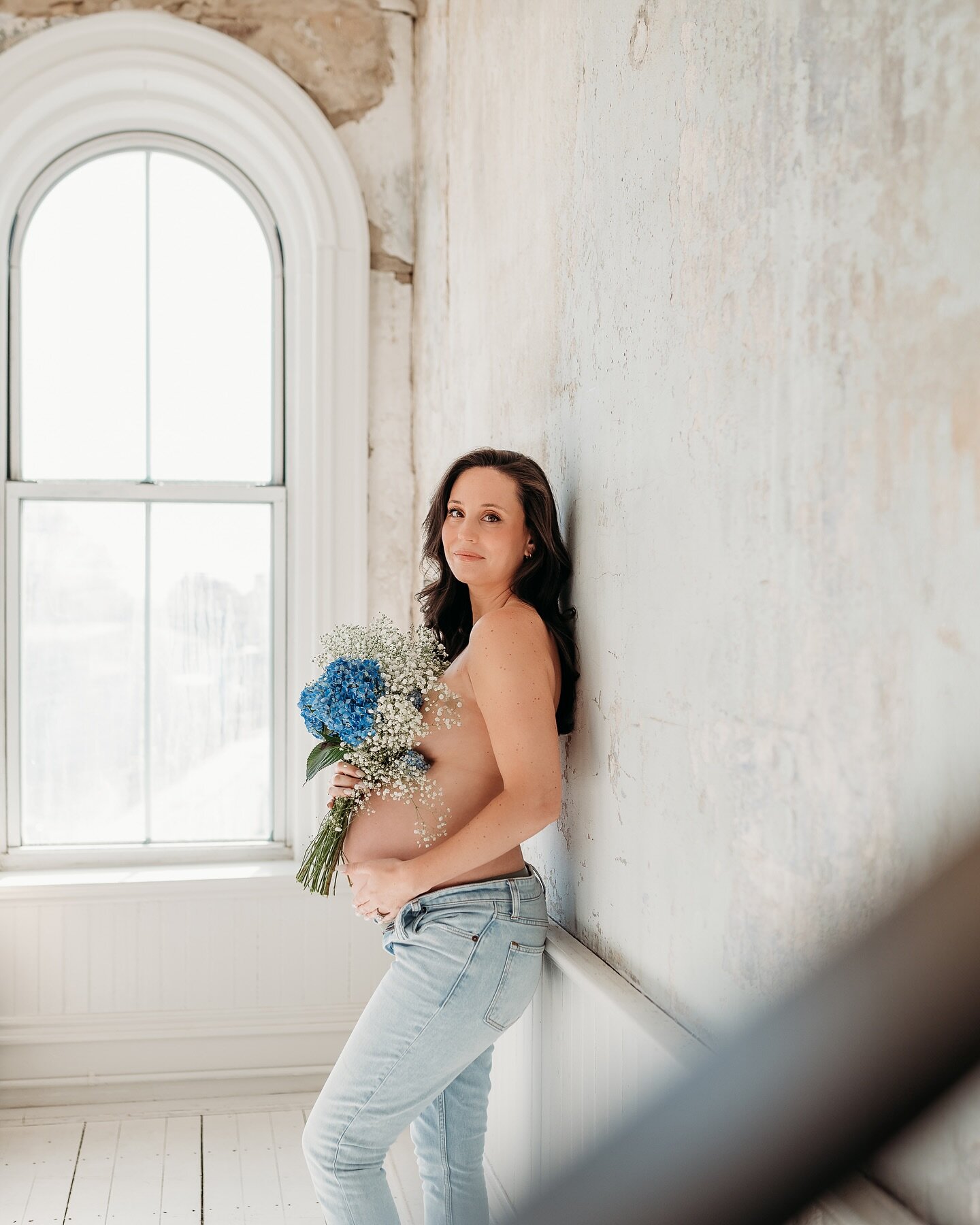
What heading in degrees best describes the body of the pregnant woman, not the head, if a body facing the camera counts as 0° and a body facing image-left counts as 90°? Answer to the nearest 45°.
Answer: approximately 90°

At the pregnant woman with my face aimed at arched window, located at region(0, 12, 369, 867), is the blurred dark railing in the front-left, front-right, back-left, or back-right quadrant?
back-left

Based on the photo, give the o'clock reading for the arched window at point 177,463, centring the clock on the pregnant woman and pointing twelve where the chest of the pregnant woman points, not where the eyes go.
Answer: The arched window is roughly at 2 o'clock from the pregnant woman.

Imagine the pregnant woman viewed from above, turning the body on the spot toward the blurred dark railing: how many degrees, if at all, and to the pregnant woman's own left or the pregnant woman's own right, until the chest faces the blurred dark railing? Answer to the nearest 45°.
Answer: approximately 90° to the pregnant woman's own left
